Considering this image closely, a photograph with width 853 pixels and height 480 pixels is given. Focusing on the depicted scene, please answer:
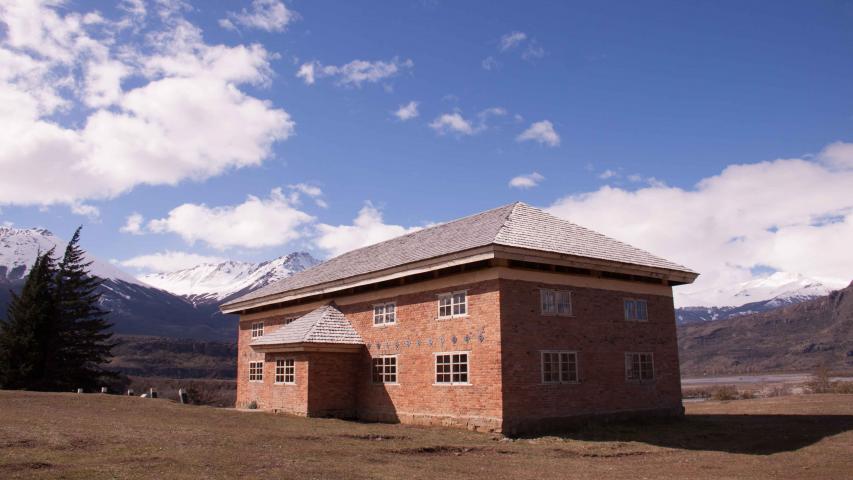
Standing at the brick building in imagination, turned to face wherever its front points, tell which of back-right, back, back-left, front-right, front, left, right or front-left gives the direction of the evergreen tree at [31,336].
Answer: right

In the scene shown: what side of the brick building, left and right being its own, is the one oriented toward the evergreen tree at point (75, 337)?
right

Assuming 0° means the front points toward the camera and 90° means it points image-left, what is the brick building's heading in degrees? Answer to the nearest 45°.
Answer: approximately 45°

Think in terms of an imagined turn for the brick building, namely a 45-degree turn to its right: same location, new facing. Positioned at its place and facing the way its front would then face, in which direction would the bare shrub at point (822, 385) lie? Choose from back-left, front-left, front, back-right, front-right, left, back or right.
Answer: back-right
